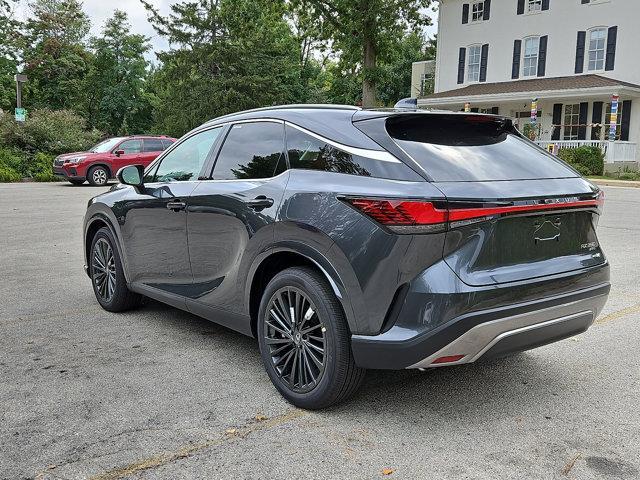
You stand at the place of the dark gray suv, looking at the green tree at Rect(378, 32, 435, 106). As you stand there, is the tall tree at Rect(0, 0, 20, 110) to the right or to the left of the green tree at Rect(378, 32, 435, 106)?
left

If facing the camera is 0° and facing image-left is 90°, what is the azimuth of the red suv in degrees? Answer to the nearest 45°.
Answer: approximately 45°

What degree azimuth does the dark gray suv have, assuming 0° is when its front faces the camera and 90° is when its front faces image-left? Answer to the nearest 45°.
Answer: approximately 135°

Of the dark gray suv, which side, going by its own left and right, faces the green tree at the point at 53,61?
front

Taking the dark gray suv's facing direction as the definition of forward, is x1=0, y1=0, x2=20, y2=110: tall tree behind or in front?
in front

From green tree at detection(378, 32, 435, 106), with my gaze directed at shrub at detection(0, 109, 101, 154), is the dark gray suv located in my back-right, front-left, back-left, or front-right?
front-left

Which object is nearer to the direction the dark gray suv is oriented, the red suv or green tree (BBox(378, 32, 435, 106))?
the red suv

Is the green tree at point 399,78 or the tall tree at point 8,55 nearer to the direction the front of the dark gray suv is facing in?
the tall tree

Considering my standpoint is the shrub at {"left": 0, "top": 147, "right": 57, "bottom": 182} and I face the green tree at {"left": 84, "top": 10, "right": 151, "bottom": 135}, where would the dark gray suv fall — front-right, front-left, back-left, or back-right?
back-right

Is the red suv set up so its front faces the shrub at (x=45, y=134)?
no

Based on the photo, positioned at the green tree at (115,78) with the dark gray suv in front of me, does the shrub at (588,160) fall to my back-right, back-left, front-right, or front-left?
front-left

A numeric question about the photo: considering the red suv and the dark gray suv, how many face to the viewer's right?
0

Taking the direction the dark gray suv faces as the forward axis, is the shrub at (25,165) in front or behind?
in front
